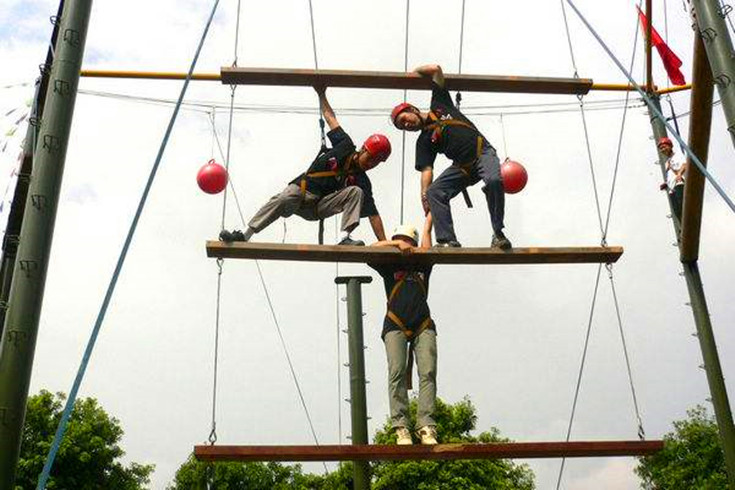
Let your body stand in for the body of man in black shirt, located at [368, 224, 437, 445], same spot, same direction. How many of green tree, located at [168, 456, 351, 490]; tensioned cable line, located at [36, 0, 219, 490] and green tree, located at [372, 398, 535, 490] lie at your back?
2

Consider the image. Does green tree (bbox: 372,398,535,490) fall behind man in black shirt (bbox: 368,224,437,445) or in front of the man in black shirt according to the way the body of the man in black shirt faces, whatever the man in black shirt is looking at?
behind

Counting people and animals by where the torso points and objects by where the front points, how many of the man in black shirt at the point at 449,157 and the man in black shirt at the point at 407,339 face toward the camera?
2

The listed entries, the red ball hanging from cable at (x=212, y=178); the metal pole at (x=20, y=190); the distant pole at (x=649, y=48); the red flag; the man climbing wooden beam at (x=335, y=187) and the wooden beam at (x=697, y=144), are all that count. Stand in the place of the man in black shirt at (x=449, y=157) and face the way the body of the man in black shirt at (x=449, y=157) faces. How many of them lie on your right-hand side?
3

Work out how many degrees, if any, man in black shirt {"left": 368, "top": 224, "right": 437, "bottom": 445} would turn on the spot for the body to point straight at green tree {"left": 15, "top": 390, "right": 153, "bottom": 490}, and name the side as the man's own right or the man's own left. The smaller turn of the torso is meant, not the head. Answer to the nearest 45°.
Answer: approximately 135° to the man's own right

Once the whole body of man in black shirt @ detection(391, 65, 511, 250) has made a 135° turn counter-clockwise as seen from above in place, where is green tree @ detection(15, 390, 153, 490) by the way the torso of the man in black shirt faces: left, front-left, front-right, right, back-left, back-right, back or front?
left

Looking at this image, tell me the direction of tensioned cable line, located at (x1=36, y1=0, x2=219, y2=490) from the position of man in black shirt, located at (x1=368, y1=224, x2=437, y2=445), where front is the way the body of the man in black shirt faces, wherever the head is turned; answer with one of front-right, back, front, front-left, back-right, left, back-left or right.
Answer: front-right

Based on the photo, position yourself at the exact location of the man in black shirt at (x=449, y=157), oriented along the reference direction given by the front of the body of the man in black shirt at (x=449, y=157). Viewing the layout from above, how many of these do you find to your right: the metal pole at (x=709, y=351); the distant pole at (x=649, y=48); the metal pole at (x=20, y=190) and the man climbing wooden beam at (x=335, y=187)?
2

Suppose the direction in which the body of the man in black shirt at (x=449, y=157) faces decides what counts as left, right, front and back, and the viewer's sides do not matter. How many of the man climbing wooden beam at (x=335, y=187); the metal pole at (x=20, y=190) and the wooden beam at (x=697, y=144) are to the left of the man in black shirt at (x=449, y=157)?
1

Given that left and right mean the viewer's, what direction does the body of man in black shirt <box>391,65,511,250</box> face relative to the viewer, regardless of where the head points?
facing the viewer

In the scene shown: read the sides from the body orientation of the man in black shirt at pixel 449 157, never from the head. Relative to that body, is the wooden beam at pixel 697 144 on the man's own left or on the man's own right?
on the man's own left

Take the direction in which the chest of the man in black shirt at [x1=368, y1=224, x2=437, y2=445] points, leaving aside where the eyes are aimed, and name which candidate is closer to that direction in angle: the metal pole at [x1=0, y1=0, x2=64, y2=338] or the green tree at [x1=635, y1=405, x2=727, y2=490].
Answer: the metal pole
